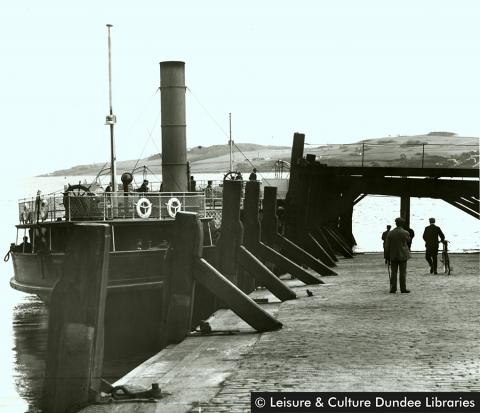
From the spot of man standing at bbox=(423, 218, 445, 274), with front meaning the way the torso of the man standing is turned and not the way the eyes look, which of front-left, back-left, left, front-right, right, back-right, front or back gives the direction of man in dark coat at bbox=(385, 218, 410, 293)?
back

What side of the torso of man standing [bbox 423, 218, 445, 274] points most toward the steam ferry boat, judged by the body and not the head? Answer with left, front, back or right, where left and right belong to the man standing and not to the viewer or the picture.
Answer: left

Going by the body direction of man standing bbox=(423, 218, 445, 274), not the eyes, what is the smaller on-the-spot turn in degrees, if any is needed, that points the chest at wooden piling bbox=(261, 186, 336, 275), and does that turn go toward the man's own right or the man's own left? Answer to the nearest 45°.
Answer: approximately 90° to the man's own left

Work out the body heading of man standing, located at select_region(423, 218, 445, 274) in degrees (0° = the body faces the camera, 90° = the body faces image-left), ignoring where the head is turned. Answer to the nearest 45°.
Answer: approximately 180°

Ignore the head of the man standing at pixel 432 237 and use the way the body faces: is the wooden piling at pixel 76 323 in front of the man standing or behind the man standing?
behind

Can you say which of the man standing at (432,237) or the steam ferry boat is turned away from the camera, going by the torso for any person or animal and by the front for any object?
the man standing
